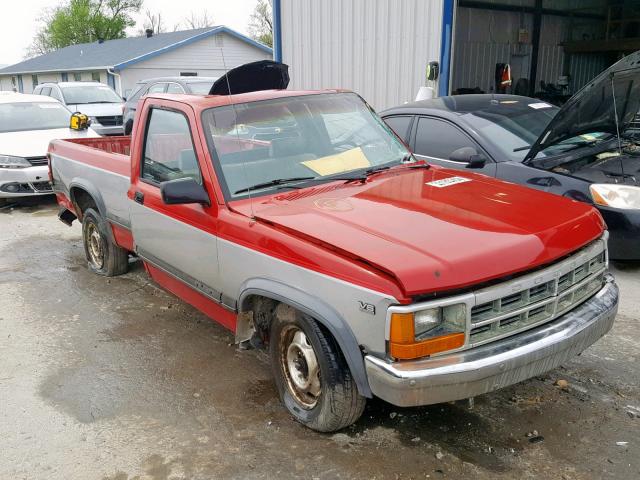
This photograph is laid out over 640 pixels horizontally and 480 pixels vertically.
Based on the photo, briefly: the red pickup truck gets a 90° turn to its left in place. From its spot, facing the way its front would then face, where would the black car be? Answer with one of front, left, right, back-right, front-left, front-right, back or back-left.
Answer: front

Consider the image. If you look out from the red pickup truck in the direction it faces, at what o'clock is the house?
The house is roughly at 7 o'clock from the red pickup truck.

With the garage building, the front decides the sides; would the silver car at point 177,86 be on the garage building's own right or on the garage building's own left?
on the garage building's own right

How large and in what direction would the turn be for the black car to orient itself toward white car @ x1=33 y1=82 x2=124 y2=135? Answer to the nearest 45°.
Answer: approximately 180°

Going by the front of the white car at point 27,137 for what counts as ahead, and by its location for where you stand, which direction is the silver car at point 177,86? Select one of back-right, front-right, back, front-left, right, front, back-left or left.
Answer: left

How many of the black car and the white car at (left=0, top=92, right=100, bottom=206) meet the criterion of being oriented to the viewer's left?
0

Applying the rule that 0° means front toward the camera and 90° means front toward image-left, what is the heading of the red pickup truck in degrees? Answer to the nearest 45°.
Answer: approximately 315°

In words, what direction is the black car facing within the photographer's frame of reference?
facing the viewer and to the right of the viewer

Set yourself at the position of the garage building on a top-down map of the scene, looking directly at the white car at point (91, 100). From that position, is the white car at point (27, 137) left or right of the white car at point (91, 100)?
left

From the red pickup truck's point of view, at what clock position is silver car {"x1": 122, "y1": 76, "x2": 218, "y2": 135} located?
The silver car is roughly at 7 o'clock from the red pickup truck.
